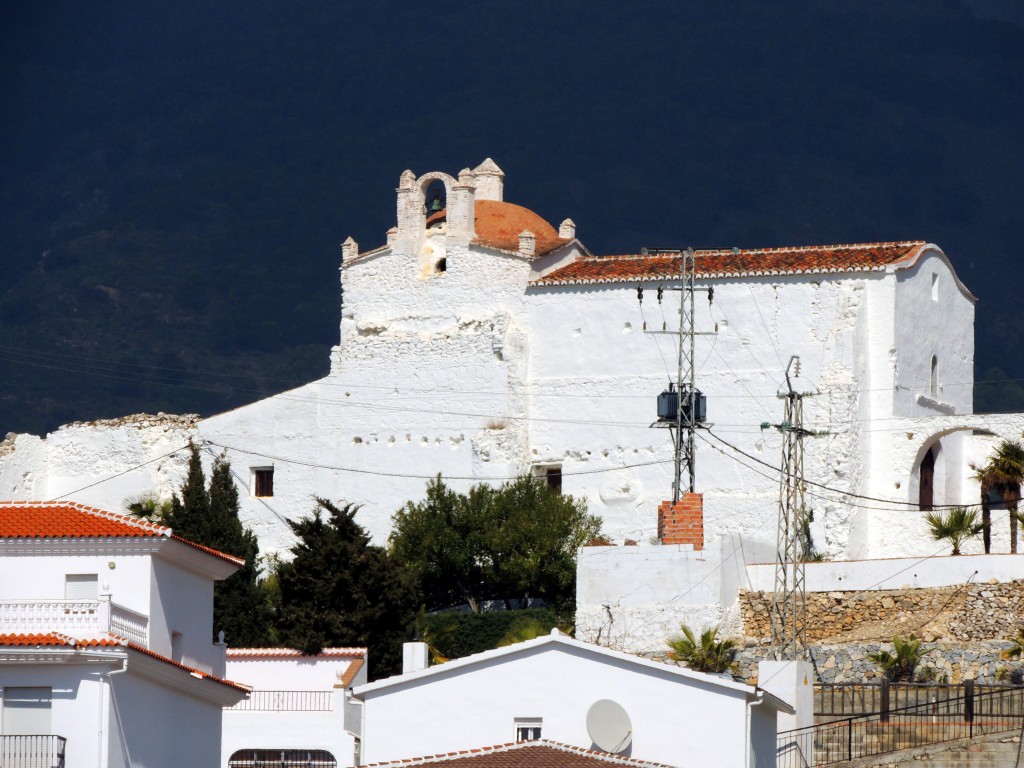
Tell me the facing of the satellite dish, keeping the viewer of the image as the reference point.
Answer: facing the viewer and to the right of the viewer

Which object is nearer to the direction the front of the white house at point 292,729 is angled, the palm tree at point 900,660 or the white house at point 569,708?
the white house

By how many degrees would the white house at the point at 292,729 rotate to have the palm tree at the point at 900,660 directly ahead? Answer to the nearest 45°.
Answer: approximately 90° to its left

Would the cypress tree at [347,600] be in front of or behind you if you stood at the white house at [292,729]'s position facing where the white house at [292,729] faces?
behind

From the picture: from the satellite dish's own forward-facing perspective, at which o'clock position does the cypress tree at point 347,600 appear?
The cypress tree is roughly at 7 o'clock from the satellite dish.

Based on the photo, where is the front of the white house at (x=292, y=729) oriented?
toward the camera

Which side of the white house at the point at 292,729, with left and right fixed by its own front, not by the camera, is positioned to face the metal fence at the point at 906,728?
left

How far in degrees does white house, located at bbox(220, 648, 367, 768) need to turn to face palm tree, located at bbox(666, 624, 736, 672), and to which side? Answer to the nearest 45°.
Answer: approximately 135° to its left

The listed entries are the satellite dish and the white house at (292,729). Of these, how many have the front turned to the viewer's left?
0

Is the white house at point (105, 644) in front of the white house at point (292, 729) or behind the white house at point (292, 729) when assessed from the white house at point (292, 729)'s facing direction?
in front

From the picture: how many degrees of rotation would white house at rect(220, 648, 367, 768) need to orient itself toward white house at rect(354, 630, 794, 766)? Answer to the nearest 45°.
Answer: approximately 45° to its left

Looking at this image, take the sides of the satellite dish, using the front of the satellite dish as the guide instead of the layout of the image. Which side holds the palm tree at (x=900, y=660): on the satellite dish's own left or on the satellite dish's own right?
on the satellite dish's own left
